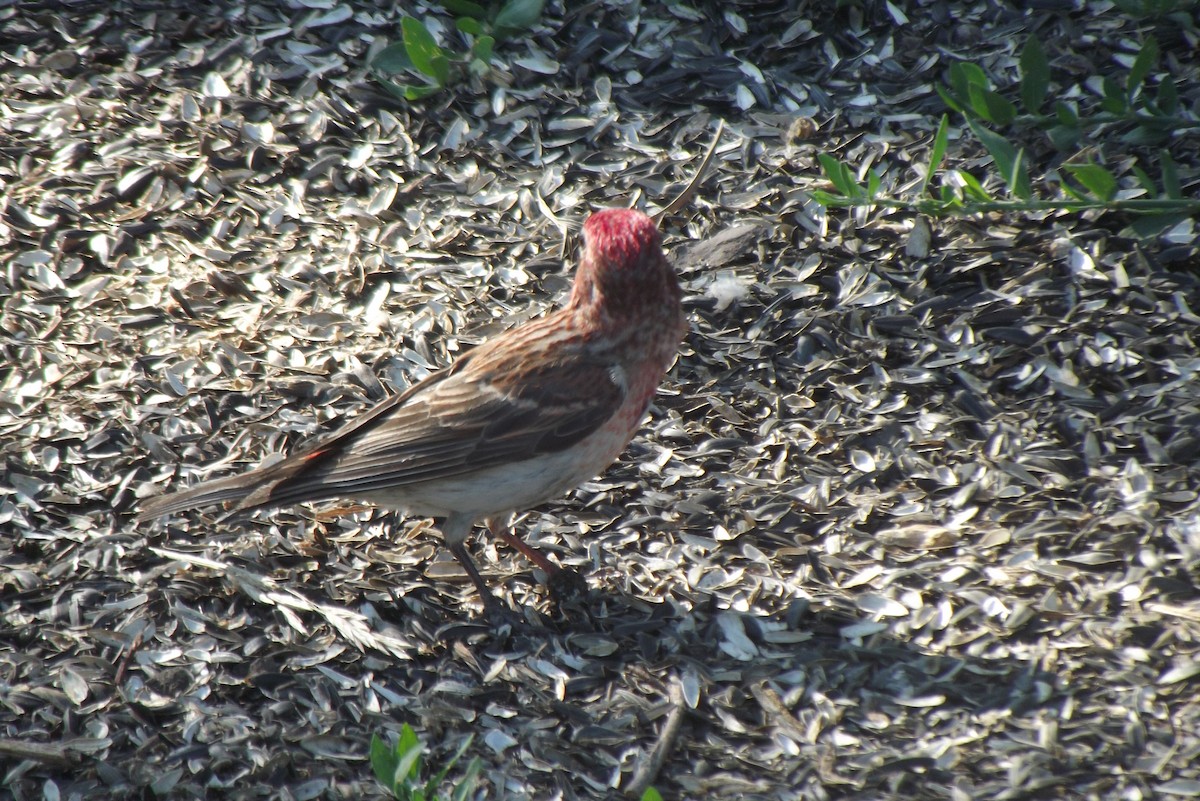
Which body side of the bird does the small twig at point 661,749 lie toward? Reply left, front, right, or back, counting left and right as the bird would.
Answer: right

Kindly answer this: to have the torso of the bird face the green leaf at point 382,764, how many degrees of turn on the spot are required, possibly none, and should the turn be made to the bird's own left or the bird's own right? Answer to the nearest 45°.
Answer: approximately 90° to the bird's own right

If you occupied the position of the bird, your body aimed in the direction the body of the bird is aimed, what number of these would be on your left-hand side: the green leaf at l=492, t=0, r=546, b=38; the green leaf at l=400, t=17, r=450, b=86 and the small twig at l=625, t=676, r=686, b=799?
2

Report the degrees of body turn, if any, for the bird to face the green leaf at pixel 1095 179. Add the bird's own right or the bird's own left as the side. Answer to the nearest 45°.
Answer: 0° — it already faces it

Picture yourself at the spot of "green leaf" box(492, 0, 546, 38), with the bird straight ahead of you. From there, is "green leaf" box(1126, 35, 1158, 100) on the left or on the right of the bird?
left

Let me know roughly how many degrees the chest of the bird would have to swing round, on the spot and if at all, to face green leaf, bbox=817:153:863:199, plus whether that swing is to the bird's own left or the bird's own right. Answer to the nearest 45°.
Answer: approximately 45° to the bird's own left

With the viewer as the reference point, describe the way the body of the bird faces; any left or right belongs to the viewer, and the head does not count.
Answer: facing to the right of the viewer
